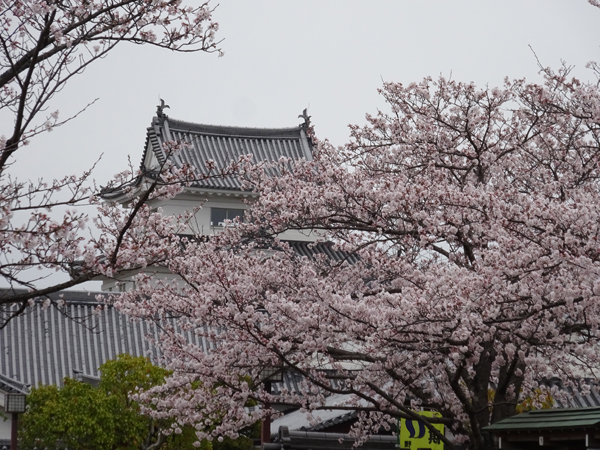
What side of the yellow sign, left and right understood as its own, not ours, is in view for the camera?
front

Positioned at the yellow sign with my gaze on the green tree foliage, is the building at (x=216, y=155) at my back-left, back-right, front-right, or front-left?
front-right

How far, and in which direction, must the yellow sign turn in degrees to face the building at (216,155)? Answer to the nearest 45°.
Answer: approximately 180°

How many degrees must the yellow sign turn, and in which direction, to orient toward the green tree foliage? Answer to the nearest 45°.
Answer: approximately 135° to its right

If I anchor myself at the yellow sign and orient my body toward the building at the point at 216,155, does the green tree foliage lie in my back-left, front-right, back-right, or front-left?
front-left
